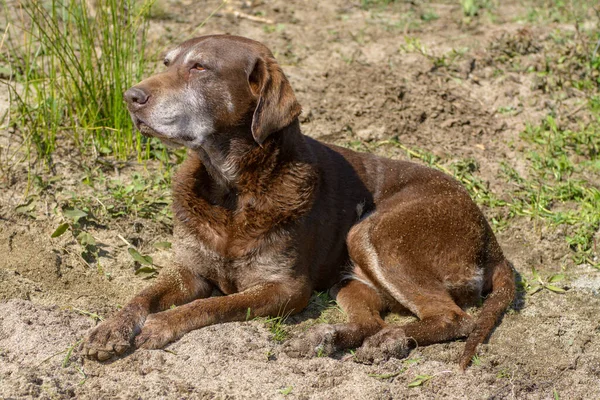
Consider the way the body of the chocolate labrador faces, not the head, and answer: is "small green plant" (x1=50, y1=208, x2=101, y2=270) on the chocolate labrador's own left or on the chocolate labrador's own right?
on the chocolate labrador's own right

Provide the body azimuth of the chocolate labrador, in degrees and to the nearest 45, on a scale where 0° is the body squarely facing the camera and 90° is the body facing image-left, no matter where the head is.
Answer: approximately 45°

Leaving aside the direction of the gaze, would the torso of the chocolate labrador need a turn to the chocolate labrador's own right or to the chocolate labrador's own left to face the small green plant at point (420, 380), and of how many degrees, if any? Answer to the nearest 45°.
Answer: approximately 90° to the chocolate labrador's own left

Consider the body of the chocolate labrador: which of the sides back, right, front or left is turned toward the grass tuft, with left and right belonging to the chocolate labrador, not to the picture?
right

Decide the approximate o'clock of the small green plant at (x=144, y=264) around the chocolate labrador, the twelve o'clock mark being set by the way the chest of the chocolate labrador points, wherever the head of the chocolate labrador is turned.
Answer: The small green plant is roughly at 2 o'clock from the chocolate labrador.
